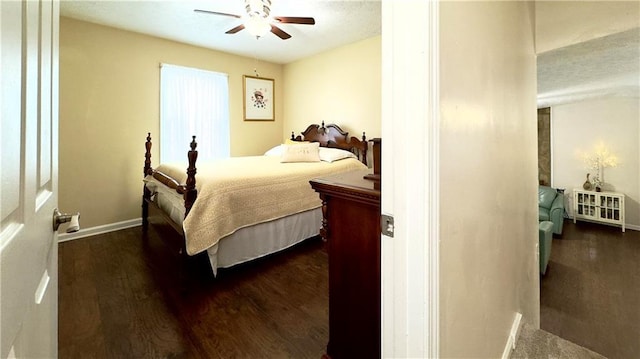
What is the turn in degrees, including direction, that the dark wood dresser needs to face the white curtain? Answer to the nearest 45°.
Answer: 0° — it already faces it

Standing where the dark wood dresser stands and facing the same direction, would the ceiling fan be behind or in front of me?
in front

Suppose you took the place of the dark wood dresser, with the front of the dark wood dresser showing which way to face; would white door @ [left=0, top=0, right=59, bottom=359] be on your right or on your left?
on your left

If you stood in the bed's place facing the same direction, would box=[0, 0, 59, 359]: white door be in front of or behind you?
in front

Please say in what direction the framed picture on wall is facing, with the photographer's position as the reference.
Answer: facing the viewer and to the right of the viewer

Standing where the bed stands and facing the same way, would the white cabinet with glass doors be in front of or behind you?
behind

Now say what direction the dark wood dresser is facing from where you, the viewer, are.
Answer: facing away from the viewer and to the left of the viewer

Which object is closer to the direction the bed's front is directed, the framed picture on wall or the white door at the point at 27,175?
the white door

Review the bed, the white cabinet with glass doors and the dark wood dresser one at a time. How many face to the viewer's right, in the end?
0

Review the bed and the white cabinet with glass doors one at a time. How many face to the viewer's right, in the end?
0

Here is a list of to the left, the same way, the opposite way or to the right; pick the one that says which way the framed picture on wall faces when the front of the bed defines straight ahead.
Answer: to the left

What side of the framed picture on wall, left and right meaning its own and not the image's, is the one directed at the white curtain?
right

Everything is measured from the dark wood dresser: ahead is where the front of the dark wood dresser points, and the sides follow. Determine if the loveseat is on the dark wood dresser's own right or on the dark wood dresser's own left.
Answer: on the dark wood dresser's own right

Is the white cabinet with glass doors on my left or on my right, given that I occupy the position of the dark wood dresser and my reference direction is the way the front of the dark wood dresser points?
on my right
